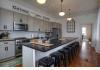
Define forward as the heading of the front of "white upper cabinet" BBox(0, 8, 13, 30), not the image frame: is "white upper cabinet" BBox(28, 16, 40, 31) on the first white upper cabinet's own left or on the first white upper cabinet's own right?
on the first white upper cabinet's own left

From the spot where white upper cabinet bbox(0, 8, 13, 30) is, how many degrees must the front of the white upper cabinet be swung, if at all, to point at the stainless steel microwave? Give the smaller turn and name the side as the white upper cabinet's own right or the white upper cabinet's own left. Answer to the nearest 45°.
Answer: approximately 90° to the white upper cabinet's own left

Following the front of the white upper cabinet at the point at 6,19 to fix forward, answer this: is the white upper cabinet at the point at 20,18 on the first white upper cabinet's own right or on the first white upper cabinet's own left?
on the first white upper cabinet's own left

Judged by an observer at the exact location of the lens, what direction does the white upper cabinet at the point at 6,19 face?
facing the viewer and to the right of the viewer
